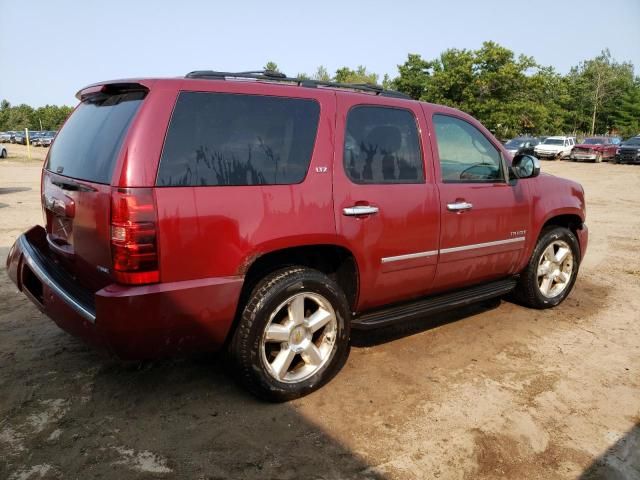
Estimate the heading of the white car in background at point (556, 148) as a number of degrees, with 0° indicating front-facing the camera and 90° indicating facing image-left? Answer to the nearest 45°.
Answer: approximately 45°

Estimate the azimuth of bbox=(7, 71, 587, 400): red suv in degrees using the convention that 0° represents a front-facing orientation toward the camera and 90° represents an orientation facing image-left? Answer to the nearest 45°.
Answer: approximately 225°

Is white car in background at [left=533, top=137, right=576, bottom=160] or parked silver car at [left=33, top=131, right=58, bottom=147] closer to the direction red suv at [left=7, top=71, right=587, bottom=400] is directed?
the white car in background

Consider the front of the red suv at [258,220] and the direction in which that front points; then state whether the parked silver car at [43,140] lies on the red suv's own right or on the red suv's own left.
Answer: on the red suv's own left

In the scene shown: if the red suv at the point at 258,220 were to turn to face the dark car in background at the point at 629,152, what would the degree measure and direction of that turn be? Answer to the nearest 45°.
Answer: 0° — it already faces it

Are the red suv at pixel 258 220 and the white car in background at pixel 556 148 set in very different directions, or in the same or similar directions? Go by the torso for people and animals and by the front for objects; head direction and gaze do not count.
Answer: very different directions

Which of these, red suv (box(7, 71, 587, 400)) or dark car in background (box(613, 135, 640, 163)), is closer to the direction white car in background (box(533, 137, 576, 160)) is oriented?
the red suv

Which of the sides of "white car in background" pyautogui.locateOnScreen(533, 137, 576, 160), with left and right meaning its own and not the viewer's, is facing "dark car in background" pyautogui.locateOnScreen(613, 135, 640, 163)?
left
